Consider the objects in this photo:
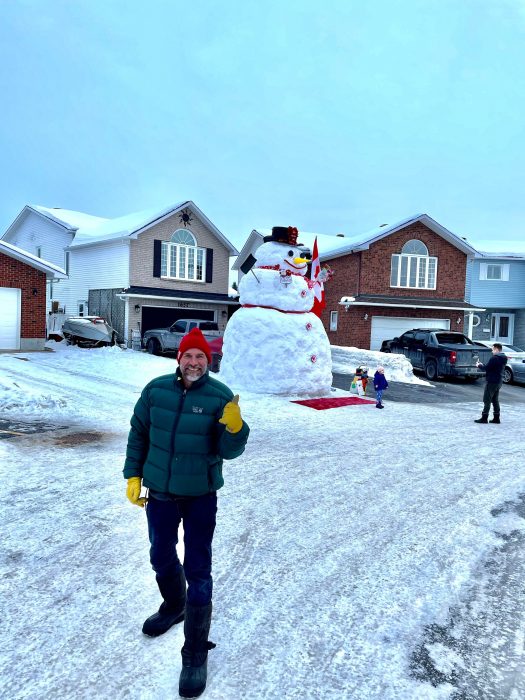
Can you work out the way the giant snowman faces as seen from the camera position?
facing the viewer and to the right of the viewer

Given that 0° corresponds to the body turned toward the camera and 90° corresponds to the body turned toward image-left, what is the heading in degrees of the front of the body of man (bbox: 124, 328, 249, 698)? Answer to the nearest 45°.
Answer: approximately 0°

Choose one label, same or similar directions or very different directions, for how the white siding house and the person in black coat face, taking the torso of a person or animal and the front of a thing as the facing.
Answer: very different directions

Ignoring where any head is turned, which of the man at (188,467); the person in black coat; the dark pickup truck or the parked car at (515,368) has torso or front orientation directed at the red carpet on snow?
the person in black coat

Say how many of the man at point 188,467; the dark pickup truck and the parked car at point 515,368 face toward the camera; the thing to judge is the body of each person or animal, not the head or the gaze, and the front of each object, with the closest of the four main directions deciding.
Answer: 1

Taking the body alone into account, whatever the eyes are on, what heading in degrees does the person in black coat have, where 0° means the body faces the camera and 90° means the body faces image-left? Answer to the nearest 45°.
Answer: approximately 90°

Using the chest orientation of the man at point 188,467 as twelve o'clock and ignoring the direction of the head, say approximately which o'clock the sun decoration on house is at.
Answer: The sun decoration on house is roughly at 6 o'clock from the man.

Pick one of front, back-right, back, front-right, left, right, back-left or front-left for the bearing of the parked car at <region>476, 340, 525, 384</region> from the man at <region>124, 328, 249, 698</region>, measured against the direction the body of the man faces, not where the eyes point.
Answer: back-left

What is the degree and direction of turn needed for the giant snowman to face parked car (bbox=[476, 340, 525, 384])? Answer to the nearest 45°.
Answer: approximately 90° to its left

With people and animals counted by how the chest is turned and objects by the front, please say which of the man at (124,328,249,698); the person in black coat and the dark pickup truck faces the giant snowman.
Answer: the person in black coat

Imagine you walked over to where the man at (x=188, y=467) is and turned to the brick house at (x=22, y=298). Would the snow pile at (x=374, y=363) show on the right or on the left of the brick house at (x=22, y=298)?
right

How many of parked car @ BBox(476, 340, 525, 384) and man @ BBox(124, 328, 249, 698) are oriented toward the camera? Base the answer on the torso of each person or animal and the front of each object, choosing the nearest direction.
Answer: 1

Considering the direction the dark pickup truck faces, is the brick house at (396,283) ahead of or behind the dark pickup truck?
ahead

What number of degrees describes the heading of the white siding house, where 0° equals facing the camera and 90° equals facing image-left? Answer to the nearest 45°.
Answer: approximately 315°

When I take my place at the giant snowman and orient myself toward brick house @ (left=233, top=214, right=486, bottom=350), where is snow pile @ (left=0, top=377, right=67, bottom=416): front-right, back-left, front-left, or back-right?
back-left
